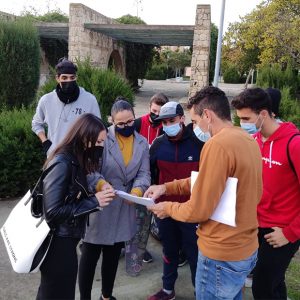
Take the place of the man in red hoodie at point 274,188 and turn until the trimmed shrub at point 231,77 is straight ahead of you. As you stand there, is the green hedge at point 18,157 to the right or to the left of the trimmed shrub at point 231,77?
left

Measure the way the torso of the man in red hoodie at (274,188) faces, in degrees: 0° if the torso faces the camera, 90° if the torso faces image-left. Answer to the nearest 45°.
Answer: approximately 45°

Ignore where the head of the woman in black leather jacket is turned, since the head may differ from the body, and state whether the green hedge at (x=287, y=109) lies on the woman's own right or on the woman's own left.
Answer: on the woman's own left

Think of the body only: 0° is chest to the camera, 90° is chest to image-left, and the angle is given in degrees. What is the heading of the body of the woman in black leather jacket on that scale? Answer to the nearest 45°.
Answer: approximately 270°

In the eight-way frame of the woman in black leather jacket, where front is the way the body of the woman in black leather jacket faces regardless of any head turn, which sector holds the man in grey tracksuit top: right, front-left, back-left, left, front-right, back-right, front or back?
left

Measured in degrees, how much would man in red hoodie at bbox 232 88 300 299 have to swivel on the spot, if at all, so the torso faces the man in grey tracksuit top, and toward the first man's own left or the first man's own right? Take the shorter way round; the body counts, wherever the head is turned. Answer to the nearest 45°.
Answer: approximately 90° to the first man's own right

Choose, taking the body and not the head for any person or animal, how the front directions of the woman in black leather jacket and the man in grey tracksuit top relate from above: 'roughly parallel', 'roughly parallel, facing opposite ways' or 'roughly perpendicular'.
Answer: roughly perpendicular

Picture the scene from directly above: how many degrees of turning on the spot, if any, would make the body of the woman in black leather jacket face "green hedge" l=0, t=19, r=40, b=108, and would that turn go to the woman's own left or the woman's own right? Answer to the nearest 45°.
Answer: approximately 90° to the woman's own left

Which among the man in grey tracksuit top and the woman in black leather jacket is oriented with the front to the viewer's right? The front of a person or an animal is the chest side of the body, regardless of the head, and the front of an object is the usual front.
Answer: the woman in black leather jacket

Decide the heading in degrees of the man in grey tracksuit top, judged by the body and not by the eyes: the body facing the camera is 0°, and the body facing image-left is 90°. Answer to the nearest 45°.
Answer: approximately 0°

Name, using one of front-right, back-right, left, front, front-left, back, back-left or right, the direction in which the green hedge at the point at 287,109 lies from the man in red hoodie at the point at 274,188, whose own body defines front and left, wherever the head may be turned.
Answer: back-right

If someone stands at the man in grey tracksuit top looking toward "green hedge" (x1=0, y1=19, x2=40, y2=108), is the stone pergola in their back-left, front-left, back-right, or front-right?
front-right

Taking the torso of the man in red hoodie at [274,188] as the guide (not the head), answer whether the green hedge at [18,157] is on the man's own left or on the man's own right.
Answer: on the man's own right

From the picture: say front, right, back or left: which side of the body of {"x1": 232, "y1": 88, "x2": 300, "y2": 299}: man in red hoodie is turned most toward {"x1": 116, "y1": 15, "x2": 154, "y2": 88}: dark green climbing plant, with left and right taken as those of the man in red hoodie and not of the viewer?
right

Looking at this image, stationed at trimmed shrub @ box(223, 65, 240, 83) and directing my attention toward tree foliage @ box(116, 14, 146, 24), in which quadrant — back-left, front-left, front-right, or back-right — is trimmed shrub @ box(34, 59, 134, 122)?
front-left

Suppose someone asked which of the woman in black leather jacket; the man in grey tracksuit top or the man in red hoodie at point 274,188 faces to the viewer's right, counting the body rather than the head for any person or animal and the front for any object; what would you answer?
the woman in black leather jacket
